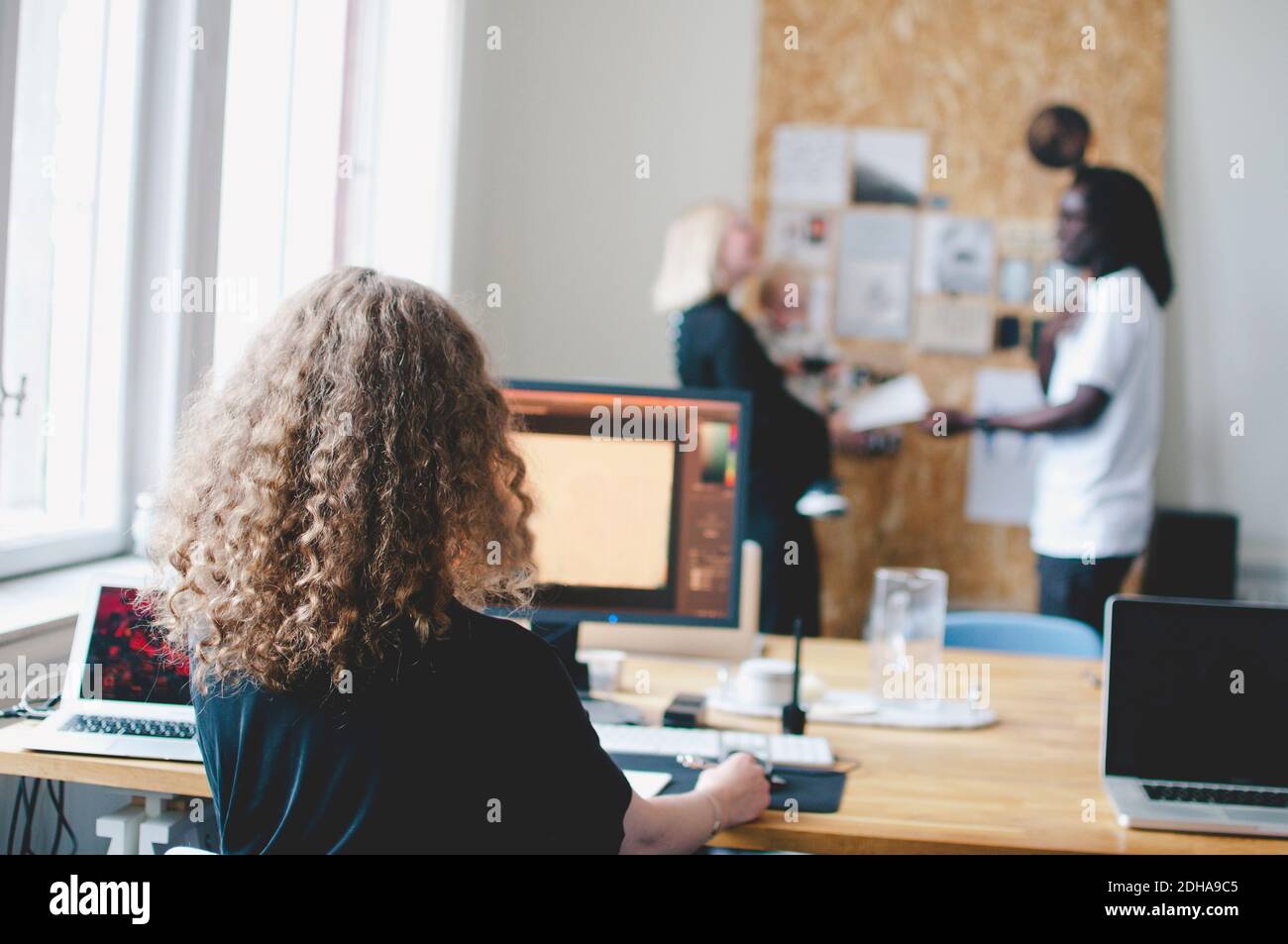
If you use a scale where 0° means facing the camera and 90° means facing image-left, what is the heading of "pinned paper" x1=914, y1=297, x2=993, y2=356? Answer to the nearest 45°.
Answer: approximately 0°

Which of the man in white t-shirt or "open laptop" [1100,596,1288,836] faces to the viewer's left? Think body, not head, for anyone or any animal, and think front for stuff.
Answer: the man in white t-shirt

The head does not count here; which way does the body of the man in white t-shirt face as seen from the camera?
to the viewer's left

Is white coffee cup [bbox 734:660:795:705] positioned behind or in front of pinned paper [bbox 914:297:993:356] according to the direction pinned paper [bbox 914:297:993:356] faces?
in front

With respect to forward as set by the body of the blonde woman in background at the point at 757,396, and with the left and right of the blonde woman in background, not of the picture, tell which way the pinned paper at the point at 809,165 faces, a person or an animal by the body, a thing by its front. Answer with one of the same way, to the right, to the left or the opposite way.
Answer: to the right

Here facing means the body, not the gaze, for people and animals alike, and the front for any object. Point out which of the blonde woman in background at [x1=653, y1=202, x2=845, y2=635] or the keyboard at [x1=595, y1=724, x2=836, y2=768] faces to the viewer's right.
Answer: the blonde woman in background

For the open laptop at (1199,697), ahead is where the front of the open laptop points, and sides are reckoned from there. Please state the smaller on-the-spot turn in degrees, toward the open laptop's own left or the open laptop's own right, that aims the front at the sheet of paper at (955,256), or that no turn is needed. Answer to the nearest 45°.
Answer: approximately 180°

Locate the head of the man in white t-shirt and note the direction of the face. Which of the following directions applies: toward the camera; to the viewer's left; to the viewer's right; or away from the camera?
to the viewer's left
